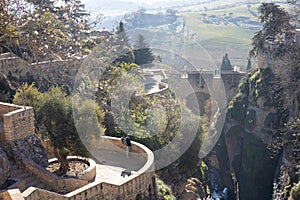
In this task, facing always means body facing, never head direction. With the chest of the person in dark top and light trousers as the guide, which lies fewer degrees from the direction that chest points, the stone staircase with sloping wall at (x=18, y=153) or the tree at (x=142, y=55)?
the tree

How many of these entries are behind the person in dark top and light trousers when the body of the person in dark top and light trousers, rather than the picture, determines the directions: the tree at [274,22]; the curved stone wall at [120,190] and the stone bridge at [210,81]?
1

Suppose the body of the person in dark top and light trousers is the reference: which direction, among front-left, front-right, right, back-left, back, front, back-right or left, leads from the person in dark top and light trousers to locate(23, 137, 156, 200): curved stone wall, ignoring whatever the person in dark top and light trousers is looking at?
back

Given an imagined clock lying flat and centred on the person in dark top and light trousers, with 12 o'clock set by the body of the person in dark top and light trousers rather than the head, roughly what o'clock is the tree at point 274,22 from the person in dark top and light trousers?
The tree is roughly at 1 o'clock from the person in dark top and light trousers.

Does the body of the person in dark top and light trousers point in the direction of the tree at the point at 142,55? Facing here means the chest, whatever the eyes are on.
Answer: yes

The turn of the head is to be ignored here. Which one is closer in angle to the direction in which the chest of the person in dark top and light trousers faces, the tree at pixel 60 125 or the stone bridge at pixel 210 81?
the stone bridge

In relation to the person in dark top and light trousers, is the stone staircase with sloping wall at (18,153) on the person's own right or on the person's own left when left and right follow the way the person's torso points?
on the person's own left

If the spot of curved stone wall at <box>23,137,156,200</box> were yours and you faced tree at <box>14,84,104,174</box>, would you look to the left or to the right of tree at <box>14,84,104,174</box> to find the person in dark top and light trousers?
right

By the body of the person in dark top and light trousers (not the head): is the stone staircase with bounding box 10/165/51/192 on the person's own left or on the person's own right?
on the person's own left

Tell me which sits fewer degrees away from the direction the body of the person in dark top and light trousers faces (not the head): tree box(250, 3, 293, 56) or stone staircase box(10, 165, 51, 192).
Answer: the tree

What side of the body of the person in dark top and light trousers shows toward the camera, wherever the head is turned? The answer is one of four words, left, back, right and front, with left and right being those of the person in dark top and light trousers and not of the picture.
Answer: back

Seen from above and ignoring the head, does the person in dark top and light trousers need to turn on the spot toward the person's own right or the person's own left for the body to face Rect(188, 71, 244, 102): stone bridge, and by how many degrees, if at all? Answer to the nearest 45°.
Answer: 0° — they already face it

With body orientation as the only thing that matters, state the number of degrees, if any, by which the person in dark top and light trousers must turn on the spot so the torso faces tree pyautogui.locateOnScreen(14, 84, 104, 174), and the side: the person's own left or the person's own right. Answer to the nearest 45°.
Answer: approximately 90° to the person's own left

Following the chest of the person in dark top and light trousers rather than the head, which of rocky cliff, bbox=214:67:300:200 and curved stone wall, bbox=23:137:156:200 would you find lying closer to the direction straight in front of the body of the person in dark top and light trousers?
the rocky cliff

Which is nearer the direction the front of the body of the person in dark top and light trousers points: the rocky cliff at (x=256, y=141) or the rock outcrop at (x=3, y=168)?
the rocky cliff

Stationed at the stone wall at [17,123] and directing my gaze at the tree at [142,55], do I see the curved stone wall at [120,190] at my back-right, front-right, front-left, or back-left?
back-right
